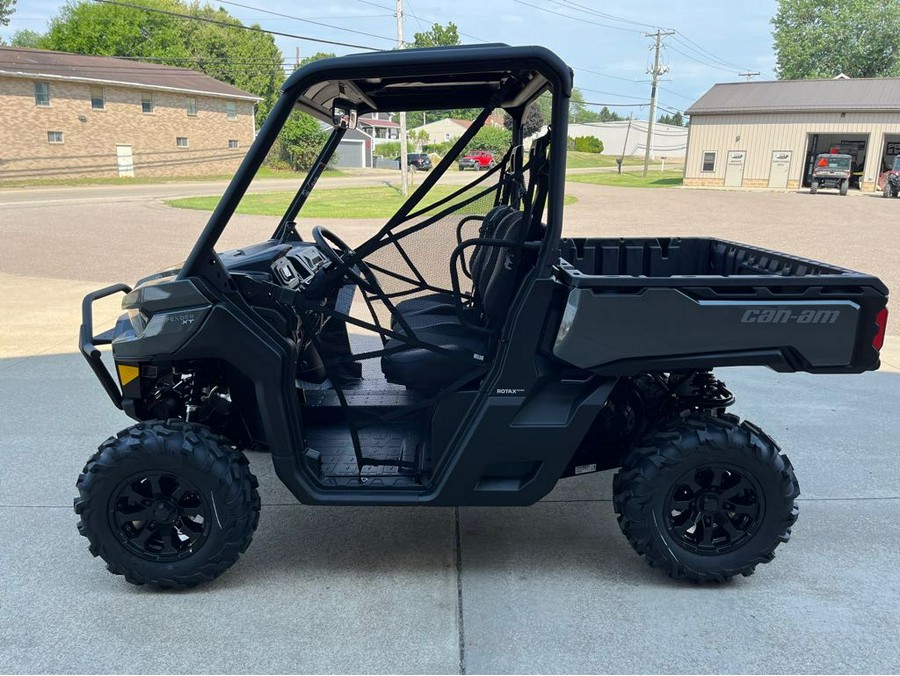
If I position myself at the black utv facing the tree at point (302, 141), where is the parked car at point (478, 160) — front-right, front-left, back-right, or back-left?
front-right

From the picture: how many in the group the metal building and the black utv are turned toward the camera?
1

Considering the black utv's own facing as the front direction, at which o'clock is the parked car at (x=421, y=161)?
The parked car is roughly at 3 o'clock from the black utv.

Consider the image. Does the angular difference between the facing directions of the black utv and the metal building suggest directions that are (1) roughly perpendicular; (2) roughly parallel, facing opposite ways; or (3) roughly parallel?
roughly perpendicular

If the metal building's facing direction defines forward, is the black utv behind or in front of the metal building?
in front

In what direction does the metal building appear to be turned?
toward the camera

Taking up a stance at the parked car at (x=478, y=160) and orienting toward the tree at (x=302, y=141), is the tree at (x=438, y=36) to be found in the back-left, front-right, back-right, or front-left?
front-right

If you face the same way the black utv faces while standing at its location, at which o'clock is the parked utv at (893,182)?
The parked utv is roughly at 4 o'clock from the black utv.

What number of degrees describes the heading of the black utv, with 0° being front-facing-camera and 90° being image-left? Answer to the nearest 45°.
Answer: approximately 90°

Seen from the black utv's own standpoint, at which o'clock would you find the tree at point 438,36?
The tree is roughly at 3 o'clock from the black utv.
